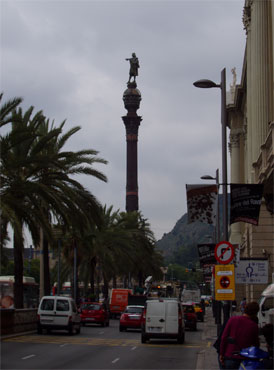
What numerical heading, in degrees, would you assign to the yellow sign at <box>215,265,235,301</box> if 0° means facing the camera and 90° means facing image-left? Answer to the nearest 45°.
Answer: approximately 0°

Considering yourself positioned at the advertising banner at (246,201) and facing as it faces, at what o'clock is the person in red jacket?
The person in red jacket is roughly at 12 o'clock from the advertising banner.

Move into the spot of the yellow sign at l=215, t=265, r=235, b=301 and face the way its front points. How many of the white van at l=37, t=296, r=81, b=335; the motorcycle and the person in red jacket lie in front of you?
2

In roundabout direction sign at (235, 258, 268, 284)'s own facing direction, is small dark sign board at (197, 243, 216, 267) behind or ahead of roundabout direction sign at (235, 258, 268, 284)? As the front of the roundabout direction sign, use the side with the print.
behind

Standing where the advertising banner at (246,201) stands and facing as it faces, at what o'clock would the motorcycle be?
The motorcycle is roughly at 12 o'clock from the advertising banner.
